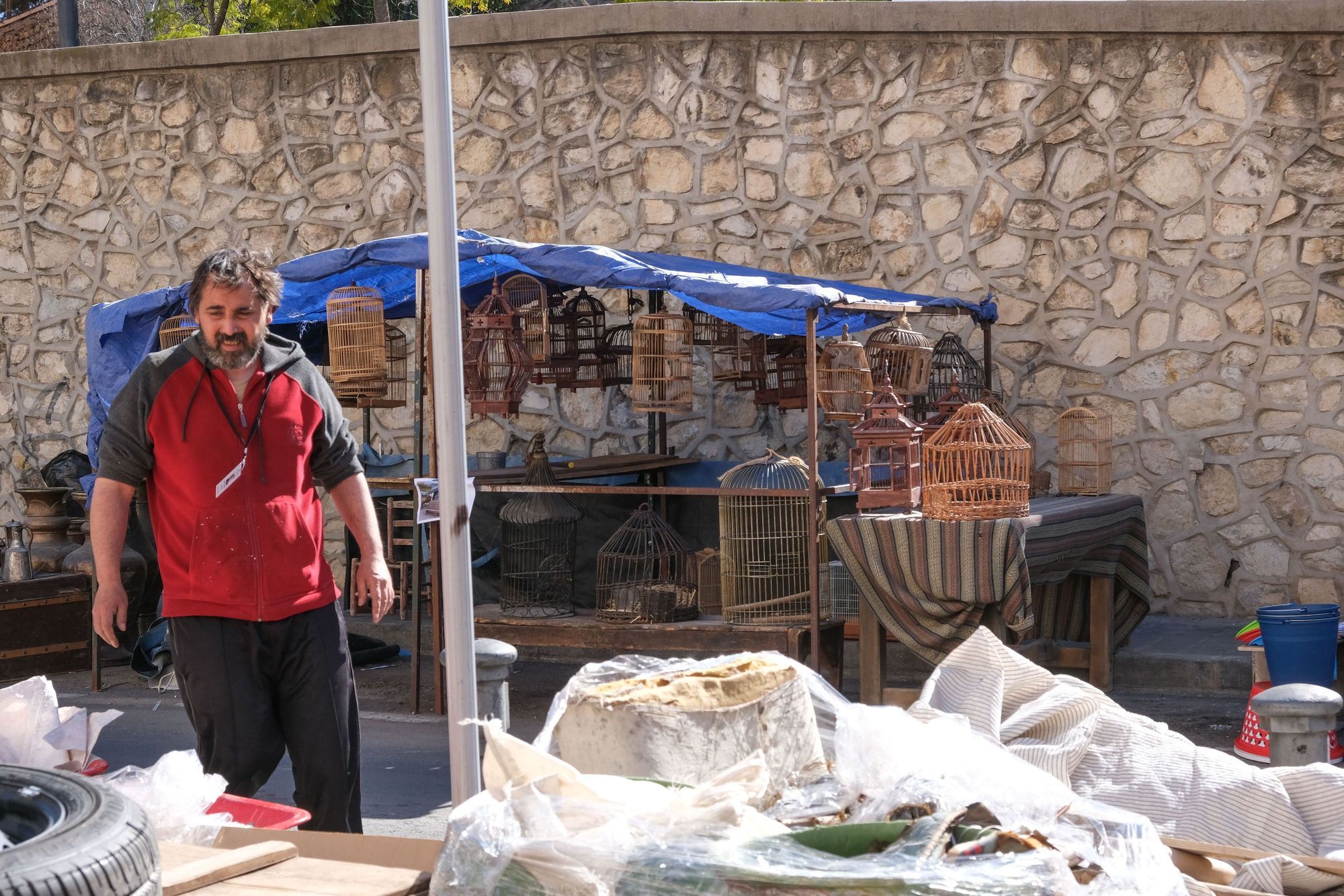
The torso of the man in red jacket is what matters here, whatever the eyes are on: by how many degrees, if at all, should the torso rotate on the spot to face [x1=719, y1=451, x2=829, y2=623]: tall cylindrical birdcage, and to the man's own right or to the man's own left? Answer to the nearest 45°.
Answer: approximately 135° to the man's own left

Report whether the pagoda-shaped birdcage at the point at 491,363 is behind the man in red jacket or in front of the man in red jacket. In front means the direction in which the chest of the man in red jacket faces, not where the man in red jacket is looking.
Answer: behind

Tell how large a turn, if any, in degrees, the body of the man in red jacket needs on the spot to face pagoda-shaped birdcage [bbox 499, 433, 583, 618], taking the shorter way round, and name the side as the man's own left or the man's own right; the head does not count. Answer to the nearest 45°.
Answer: approximately 135° to the man's own left

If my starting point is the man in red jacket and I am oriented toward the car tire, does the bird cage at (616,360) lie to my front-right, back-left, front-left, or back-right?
back-left

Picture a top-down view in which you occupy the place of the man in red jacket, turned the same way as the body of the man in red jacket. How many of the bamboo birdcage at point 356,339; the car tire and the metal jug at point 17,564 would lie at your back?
2

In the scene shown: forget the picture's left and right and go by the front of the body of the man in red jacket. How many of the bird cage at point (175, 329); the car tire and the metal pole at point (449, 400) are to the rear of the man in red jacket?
1

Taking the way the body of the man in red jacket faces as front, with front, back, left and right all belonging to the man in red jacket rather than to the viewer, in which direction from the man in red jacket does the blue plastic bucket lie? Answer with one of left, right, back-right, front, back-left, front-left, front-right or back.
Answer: left

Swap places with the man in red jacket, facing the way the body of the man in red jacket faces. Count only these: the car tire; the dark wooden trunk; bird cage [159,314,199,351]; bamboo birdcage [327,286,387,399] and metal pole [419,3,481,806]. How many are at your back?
3

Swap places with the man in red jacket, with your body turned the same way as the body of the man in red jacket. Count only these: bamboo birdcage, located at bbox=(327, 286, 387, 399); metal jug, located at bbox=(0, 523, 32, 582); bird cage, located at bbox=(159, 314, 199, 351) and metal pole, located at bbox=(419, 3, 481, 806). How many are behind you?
3

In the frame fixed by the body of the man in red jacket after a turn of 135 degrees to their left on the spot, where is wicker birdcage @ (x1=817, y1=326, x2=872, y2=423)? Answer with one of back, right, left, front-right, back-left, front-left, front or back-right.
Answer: front

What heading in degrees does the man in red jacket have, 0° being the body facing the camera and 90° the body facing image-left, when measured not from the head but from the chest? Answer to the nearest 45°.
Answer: approximately 0°

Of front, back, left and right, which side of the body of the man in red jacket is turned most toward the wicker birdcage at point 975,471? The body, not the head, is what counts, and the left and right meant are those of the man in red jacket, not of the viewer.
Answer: left

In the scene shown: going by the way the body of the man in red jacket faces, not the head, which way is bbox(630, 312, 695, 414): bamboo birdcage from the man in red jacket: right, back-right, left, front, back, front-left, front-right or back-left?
back-left

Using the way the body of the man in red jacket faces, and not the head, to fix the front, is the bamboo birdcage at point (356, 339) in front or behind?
behind

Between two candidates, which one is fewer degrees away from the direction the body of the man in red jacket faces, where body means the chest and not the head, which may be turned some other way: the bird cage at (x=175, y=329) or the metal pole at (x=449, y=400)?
the metal pole

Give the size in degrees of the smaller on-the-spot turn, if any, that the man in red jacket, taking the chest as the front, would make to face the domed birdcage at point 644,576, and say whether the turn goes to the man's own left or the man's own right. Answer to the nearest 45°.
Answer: approximately 135° to the man's own left
